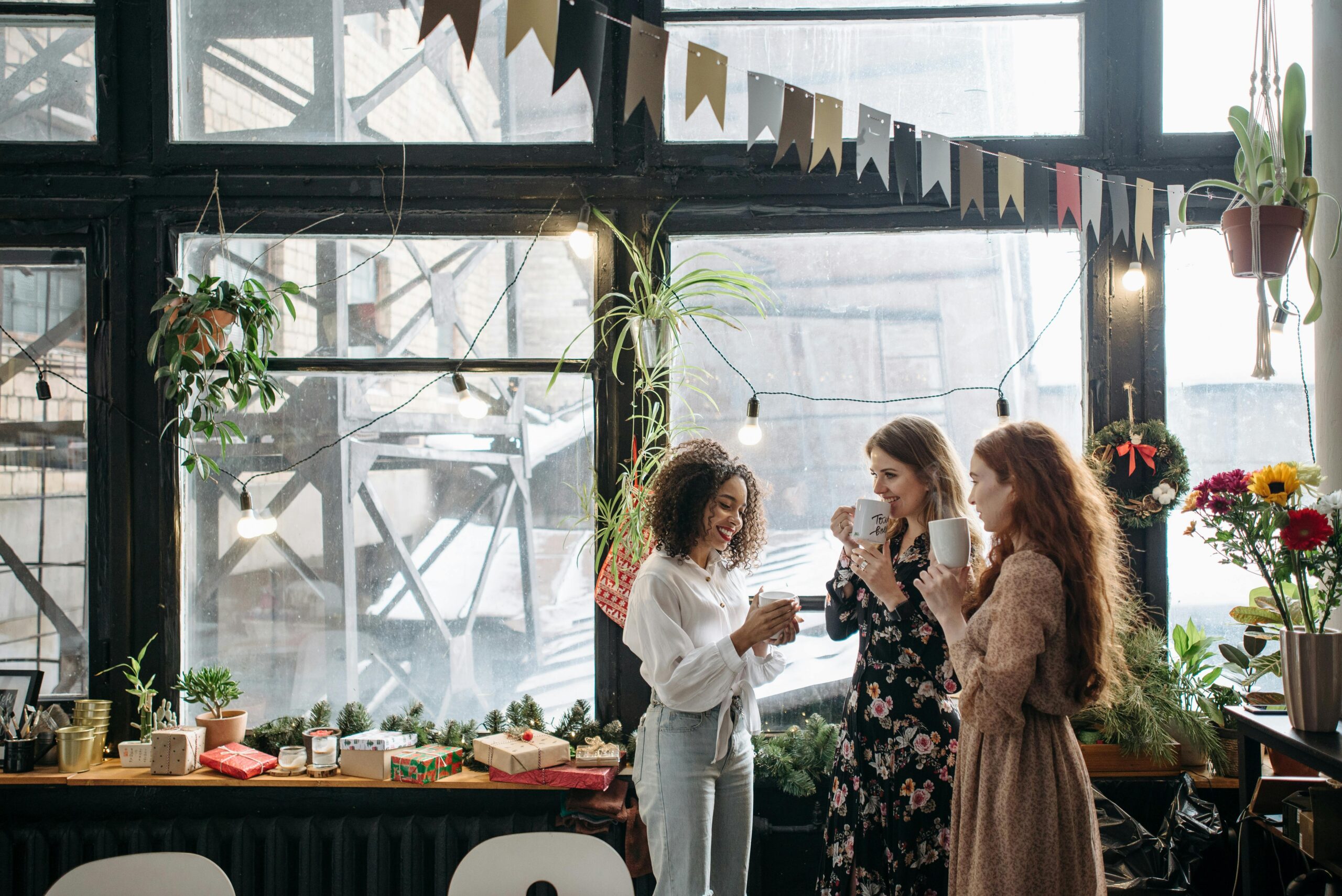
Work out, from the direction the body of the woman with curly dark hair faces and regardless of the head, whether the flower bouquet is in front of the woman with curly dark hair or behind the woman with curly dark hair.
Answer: in front

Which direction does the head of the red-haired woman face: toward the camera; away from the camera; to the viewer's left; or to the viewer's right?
to the viewer's left

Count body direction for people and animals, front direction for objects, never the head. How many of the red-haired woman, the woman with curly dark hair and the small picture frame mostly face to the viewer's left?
1

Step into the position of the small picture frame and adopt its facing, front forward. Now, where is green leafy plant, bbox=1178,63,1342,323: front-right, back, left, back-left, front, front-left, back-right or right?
front-left

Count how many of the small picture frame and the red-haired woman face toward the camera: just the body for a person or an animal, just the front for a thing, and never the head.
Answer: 1

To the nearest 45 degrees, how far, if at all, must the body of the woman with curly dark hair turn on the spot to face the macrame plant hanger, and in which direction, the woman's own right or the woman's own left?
approximately 45° to the woman's own left

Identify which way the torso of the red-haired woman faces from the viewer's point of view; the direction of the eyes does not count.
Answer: to the viewer's left

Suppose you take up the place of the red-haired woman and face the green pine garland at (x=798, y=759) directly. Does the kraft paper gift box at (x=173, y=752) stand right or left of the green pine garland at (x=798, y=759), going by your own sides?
left

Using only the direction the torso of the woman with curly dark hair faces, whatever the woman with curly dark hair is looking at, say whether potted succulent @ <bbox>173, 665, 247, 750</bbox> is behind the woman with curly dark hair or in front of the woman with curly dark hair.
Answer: behind

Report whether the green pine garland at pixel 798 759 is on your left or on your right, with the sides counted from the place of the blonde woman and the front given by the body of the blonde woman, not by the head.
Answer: on your right

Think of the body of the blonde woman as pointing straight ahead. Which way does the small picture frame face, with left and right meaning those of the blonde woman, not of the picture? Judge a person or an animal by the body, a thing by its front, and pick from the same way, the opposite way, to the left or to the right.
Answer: to the left

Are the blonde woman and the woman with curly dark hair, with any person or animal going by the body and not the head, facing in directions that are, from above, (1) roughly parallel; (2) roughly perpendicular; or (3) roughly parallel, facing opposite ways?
roughly perpendicular

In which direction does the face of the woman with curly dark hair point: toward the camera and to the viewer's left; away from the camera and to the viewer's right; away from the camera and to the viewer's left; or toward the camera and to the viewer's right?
toward the camera and to the viewer's right
